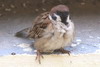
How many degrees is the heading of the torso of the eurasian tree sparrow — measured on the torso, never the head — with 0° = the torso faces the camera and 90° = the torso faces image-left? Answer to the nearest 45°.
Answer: approximately 315°
